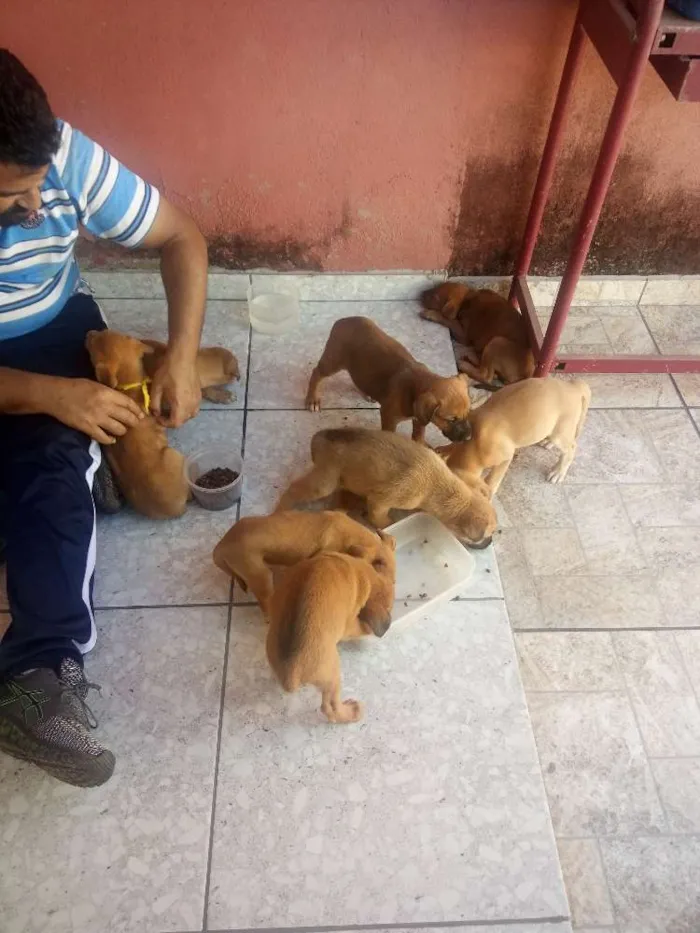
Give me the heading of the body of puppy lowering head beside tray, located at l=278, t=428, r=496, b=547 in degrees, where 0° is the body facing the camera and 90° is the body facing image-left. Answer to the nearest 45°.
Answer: approximately 270°

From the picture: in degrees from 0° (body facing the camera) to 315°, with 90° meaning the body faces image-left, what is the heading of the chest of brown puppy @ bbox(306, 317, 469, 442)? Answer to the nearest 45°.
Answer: approximately 315°

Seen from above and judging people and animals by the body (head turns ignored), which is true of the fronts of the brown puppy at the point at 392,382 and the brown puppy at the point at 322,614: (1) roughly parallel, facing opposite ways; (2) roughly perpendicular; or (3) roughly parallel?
roughly perpendicular

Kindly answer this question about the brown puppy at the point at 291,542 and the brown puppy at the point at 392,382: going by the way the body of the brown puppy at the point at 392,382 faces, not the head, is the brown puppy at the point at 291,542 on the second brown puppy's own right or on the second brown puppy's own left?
on the second brown puppy's own right

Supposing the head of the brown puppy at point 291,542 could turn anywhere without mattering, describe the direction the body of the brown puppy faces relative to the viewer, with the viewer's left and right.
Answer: facing to the right of the viewer
